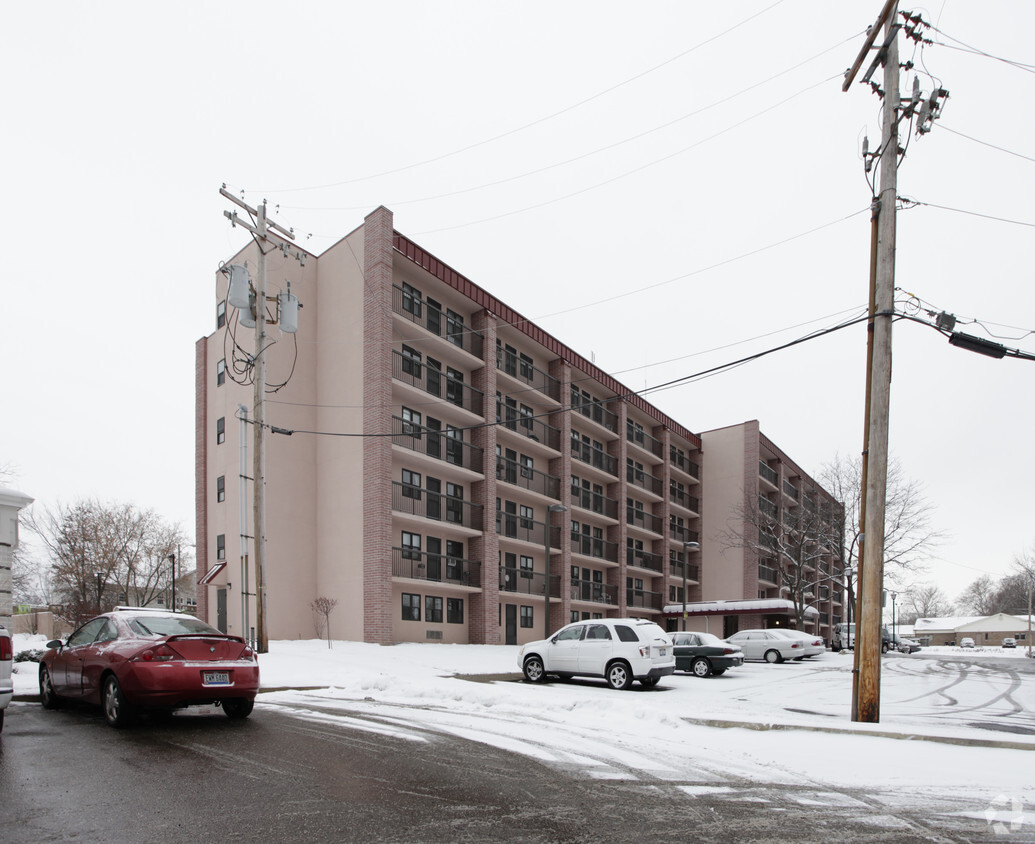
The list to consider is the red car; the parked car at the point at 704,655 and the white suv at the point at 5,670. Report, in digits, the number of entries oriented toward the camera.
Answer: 0

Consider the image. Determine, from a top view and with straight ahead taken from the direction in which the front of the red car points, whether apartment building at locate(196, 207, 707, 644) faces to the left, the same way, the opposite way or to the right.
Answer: the opposite way

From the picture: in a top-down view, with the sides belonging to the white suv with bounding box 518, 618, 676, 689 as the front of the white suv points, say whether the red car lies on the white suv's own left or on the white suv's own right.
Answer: on the white suv's own left

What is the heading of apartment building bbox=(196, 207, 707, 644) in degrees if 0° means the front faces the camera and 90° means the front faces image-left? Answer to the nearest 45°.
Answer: approximately 315°

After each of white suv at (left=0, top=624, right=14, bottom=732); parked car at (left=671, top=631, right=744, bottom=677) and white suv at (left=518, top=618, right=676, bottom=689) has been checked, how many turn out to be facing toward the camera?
0
